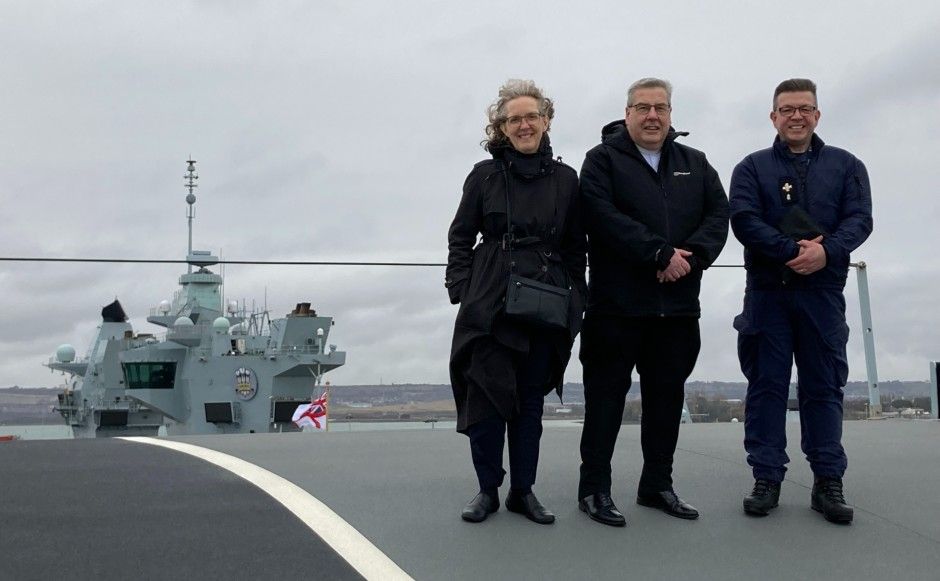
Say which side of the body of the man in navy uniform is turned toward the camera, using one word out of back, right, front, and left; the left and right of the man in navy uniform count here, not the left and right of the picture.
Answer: front

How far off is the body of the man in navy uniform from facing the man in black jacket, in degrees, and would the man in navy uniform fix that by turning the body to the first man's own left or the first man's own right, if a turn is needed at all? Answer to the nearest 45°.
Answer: approximately 45° to the first man's own right
